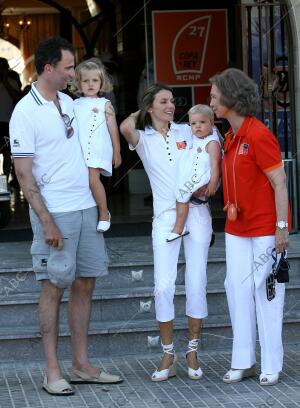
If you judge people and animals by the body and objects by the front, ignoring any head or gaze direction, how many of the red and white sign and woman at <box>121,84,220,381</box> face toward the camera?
2

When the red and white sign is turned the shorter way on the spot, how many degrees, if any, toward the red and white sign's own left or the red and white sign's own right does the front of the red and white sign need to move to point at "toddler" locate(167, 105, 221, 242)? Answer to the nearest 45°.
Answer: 0° — it already faces them

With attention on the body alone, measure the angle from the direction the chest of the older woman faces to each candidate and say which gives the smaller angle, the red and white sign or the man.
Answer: the man

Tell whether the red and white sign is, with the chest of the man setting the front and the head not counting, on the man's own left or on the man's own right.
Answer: on the man's own left

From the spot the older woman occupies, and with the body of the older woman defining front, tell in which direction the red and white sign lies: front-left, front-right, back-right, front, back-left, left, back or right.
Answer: back-right

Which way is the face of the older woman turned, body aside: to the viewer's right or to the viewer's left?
to the viewer's left

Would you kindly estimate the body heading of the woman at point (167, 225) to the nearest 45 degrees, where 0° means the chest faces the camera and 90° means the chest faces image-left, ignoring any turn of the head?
approximately 0°
